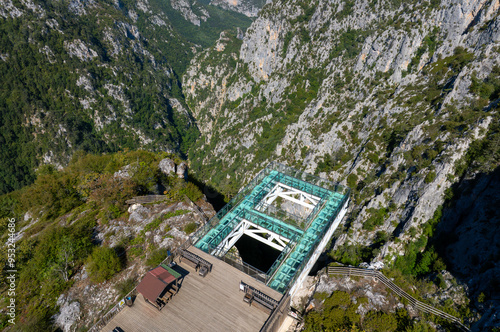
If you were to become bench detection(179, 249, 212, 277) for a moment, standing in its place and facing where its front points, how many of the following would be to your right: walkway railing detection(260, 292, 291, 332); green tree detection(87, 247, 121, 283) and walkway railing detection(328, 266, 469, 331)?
1

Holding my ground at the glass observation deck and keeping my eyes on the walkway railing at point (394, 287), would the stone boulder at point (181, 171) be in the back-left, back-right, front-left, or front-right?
back-left

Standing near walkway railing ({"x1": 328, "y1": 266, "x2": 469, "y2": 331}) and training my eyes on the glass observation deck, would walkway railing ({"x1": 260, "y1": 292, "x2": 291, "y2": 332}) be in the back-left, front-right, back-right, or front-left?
front-left

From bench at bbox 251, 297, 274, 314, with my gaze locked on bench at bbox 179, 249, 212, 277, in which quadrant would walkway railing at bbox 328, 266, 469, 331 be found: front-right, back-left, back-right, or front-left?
back-right

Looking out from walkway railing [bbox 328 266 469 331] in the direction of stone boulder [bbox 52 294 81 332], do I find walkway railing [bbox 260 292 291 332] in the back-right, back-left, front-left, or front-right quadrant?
front-left

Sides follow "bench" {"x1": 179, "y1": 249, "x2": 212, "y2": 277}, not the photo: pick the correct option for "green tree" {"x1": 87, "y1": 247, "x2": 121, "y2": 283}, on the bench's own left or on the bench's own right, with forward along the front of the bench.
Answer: on the bench's own right
